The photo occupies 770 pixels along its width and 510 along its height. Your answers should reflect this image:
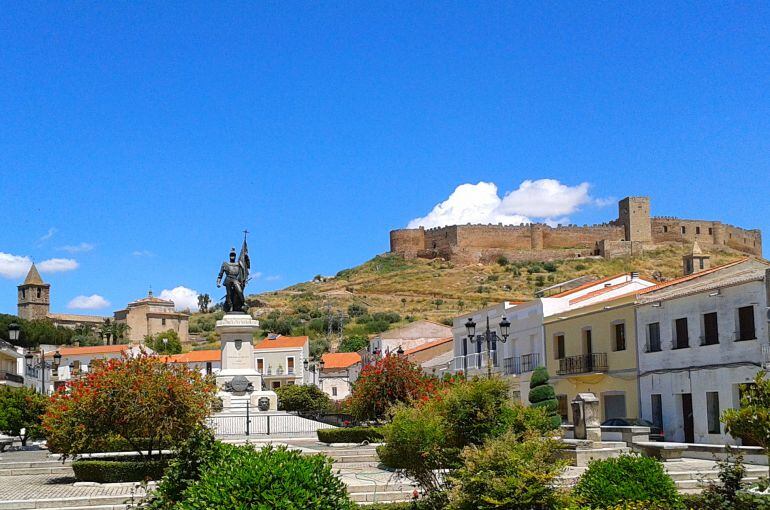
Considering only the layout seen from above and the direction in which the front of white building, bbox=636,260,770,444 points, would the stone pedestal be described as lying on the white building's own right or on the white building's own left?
on the white building's own right

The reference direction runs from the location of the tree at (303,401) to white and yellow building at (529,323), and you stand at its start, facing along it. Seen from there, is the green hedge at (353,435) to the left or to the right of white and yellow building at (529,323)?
right

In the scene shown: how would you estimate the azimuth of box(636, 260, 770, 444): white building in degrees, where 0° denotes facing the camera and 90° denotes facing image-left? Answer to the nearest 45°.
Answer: approximately 45°

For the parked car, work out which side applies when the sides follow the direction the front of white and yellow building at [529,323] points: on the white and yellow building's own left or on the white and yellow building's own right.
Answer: on the white and yellow building's own left

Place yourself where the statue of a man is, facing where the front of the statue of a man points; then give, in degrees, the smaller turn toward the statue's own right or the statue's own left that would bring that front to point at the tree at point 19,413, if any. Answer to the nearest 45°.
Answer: approximately 45° to the statue's own right

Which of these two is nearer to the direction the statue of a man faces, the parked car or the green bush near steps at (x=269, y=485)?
the green bush near steps

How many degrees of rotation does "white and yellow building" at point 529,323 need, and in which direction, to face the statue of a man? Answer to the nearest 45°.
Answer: approximately 45° to its right

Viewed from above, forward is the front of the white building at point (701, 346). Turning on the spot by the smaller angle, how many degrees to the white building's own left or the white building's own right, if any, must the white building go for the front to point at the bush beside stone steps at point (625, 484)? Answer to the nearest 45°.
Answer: approximately 45° to the white building's own left

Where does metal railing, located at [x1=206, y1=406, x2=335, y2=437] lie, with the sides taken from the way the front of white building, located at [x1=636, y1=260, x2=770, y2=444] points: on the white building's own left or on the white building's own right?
on the white building's own right
